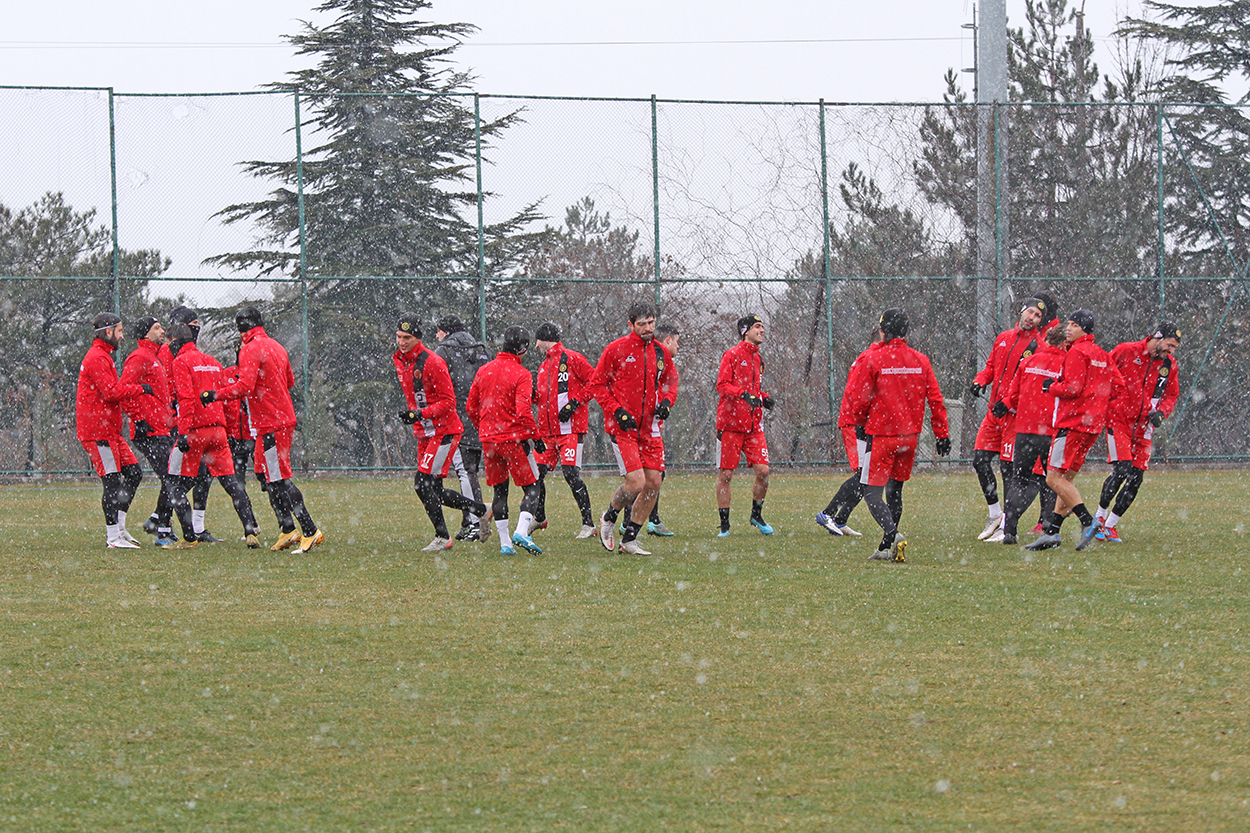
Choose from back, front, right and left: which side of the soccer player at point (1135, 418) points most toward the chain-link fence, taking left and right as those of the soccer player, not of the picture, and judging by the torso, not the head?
back

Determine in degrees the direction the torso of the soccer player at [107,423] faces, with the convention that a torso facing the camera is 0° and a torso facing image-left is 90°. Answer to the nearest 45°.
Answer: approximately 270°

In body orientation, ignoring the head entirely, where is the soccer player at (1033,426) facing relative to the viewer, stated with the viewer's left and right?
facing away from the viewer and to the left of the viewer

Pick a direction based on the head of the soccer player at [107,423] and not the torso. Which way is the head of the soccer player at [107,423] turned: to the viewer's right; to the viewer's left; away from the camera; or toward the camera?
to the viewer's right

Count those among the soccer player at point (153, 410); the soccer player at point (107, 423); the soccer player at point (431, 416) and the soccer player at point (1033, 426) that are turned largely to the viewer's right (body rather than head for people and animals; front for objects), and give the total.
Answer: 2

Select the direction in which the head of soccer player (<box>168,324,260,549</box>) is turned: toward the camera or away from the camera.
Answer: away from the camera

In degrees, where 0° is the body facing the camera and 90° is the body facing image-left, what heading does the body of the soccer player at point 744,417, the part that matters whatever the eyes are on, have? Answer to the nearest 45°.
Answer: approximately 315°

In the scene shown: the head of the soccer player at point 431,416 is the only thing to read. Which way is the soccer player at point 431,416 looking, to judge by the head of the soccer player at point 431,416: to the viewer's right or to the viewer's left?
to the viewer's left

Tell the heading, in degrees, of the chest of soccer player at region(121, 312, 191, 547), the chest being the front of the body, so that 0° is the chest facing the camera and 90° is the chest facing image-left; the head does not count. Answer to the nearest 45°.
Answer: approximately 270°

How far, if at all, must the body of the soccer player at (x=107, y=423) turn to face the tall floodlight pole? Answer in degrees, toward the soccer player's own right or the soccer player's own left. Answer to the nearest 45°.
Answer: approximately 45° to the soccer player's own left

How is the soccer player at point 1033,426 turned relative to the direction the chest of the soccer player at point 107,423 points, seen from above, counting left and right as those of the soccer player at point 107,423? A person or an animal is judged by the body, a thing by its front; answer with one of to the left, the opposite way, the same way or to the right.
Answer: to the left
